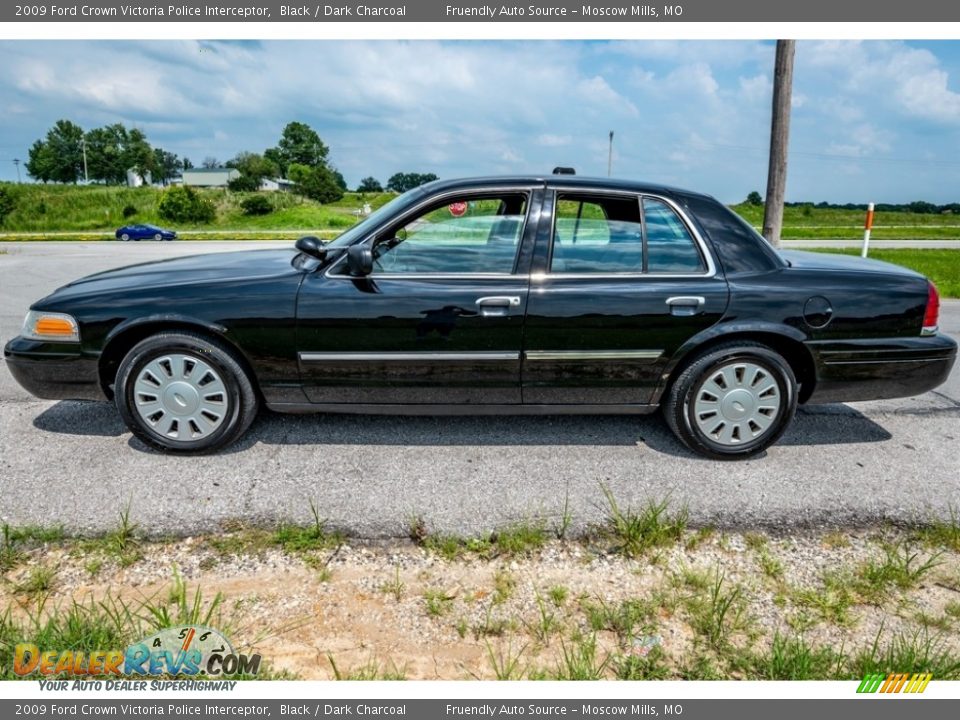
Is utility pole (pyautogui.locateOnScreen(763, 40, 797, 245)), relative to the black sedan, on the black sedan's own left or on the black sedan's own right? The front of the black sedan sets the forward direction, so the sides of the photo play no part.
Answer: on the black sedan's own right

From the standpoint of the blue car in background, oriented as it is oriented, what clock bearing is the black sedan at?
The black sedan is roughly at 3 o'clock from the blue car in background.

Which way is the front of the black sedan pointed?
to the viewer's left

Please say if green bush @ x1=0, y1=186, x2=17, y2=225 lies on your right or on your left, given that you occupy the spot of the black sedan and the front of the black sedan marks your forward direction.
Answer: on your right

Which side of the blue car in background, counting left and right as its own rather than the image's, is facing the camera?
right

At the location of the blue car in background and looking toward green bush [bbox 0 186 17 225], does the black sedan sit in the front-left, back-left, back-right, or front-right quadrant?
back-left
